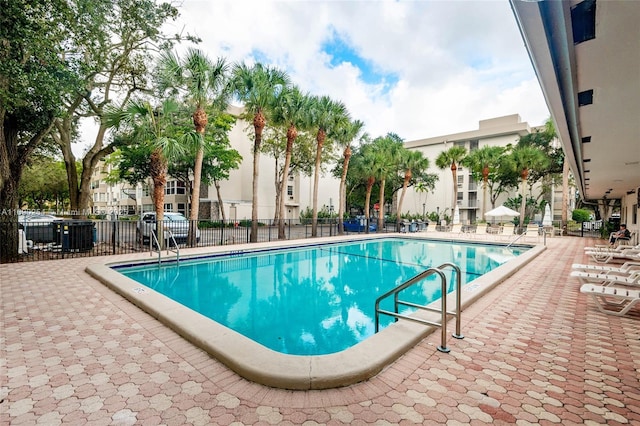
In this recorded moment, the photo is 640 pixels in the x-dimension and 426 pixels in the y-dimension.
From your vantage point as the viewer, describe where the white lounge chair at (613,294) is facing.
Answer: facing to the left of the viewer

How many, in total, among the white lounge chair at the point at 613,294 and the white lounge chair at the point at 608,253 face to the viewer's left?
2

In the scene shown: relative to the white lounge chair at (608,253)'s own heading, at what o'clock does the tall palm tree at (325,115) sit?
The tall palm tree is roughly at 12 o'clock from the white lounge chair.

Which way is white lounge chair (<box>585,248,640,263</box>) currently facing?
to the viewer's left

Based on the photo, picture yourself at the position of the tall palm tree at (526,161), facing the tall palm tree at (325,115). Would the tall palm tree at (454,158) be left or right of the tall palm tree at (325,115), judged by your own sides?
right

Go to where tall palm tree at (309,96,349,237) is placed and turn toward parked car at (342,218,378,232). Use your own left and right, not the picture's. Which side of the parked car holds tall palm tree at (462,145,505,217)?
right

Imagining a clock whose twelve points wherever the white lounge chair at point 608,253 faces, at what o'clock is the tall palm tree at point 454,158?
The tall palm tree is roughly at 2 o'clock from the white lounge chair.

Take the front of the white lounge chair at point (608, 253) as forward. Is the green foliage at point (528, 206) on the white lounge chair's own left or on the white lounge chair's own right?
on the white lounge chair's own right
